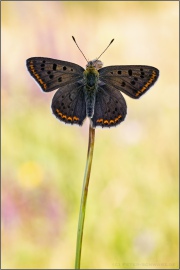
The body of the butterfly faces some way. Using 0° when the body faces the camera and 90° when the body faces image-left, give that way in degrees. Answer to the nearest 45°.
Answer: approximately 180°
